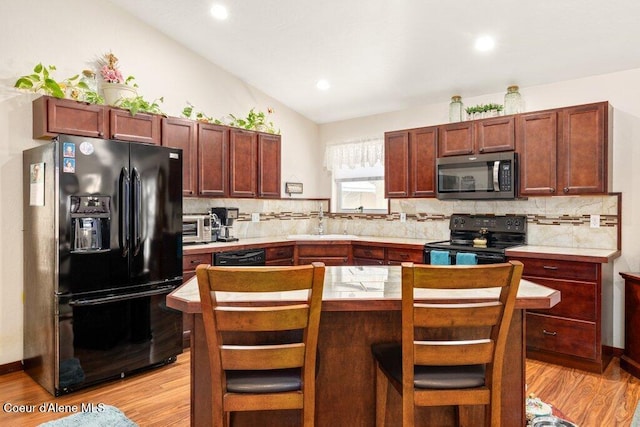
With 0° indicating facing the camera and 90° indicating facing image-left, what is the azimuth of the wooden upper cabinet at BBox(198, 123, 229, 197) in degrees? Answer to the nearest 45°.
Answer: approximately 315°

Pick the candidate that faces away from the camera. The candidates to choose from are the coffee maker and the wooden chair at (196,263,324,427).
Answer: the wooden chair

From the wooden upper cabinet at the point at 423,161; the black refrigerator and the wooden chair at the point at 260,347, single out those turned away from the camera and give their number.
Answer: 1

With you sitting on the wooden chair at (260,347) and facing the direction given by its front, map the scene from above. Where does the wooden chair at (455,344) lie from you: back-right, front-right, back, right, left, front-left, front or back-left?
right

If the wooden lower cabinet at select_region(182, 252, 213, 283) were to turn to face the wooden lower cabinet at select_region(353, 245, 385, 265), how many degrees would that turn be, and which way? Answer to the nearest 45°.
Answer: approximately 45° to its left

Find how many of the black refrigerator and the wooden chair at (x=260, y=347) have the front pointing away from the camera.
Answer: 1

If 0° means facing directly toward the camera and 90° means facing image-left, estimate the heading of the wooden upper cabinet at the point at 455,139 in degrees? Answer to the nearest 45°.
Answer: approximately 0°

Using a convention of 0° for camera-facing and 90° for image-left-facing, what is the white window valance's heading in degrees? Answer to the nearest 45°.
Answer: approximately 45°
